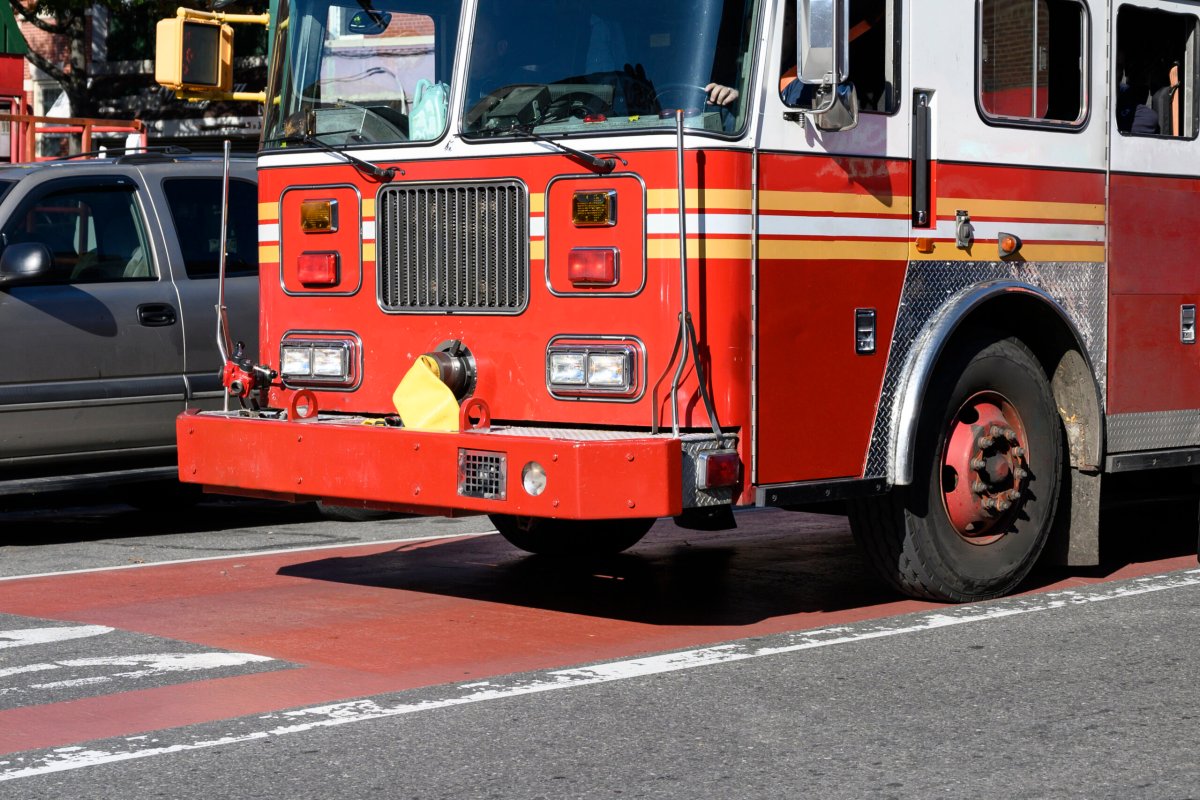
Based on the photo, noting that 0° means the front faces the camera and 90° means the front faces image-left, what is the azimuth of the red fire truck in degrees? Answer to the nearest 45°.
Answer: approximately 45°

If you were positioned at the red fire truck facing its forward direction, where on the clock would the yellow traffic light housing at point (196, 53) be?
The yellow traffic light housing is roughly at 2 o'clock from the red fire truck.

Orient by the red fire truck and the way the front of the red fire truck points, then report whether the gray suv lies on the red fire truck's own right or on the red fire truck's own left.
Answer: on the red fire truck's own right
